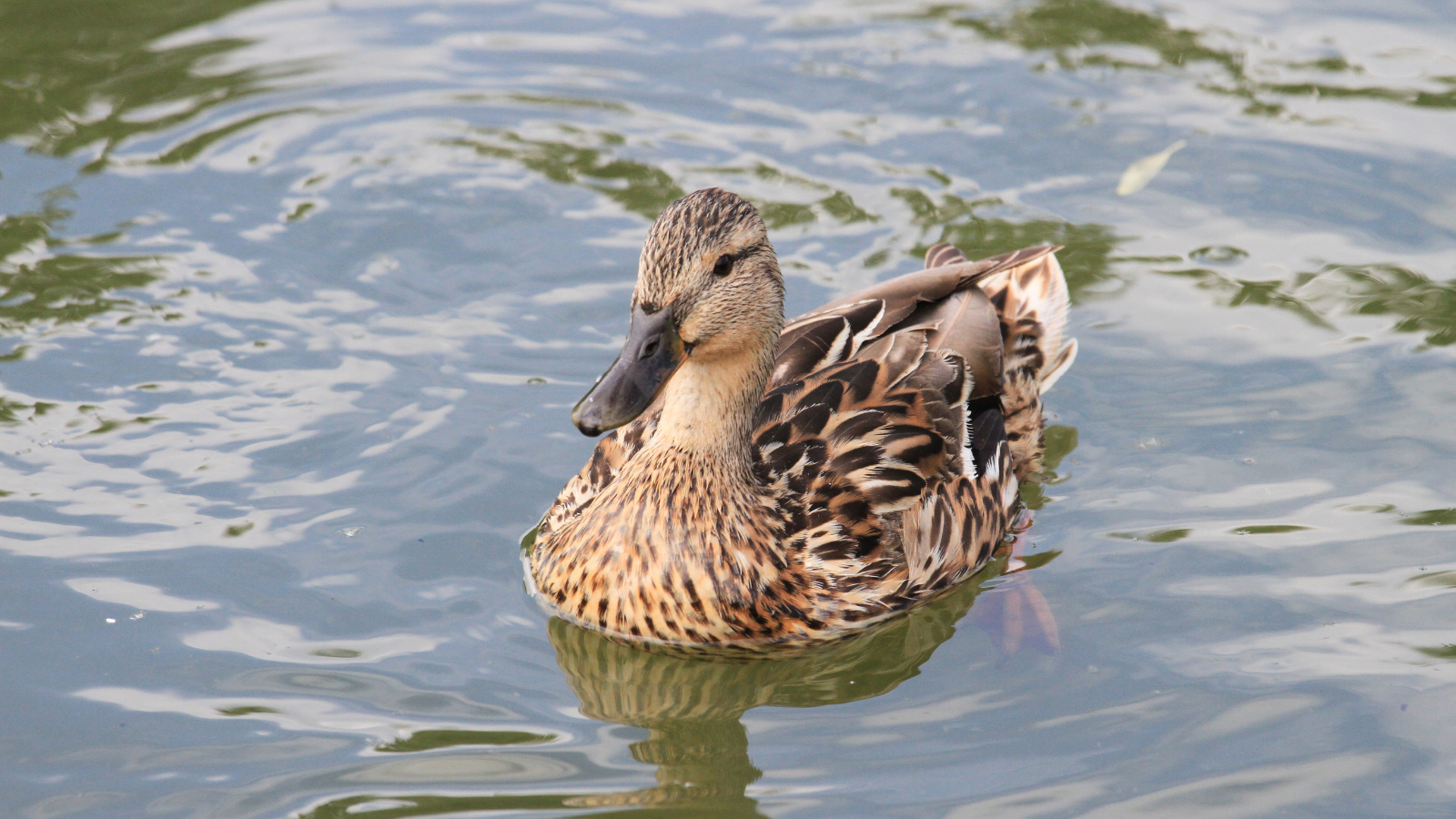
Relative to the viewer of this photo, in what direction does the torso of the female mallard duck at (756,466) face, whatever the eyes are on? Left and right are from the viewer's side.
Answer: facing the viewer and to the left of the viewer
